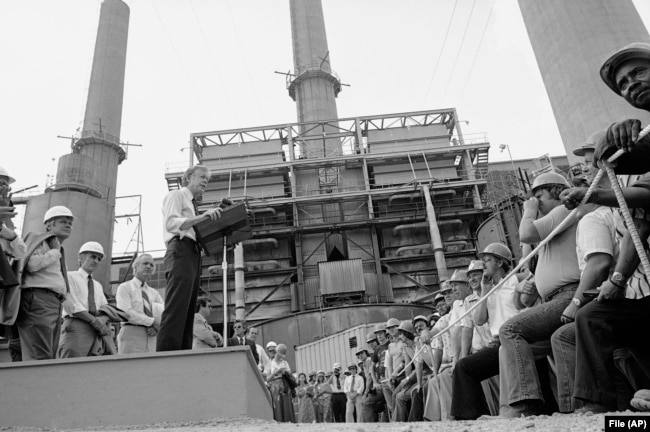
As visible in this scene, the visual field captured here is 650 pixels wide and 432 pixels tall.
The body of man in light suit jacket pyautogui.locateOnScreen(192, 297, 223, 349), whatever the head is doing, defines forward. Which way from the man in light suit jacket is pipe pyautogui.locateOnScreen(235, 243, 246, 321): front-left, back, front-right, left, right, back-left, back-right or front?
left

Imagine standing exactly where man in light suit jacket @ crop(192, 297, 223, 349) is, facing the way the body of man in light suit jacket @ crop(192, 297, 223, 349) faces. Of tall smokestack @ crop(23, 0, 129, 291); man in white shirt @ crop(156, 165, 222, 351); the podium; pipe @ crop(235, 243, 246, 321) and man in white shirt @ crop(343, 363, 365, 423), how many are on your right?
2

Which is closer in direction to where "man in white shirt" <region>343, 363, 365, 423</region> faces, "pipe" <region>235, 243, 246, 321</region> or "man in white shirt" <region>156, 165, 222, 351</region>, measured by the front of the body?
the man in white shirt

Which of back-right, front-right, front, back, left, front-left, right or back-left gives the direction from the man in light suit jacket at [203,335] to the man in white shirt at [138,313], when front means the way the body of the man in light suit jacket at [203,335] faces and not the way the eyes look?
back-right

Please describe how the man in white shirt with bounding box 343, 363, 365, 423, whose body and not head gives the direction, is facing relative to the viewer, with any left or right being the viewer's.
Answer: facing the viewer

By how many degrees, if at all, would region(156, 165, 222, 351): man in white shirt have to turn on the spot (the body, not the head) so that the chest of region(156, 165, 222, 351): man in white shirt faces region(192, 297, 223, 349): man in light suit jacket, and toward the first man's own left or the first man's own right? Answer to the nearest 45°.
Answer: approximately 90° to the first man's own left

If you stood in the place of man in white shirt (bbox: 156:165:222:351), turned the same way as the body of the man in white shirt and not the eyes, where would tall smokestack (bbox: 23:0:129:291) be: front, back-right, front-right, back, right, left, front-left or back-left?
left

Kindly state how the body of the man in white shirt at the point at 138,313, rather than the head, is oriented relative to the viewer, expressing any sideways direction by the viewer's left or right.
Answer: facing the viewer and to the right of the viewer

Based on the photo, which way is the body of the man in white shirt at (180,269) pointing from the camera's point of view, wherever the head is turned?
to the viewer's right

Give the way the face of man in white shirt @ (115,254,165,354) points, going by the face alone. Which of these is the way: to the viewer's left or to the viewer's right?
to the viewer's right
